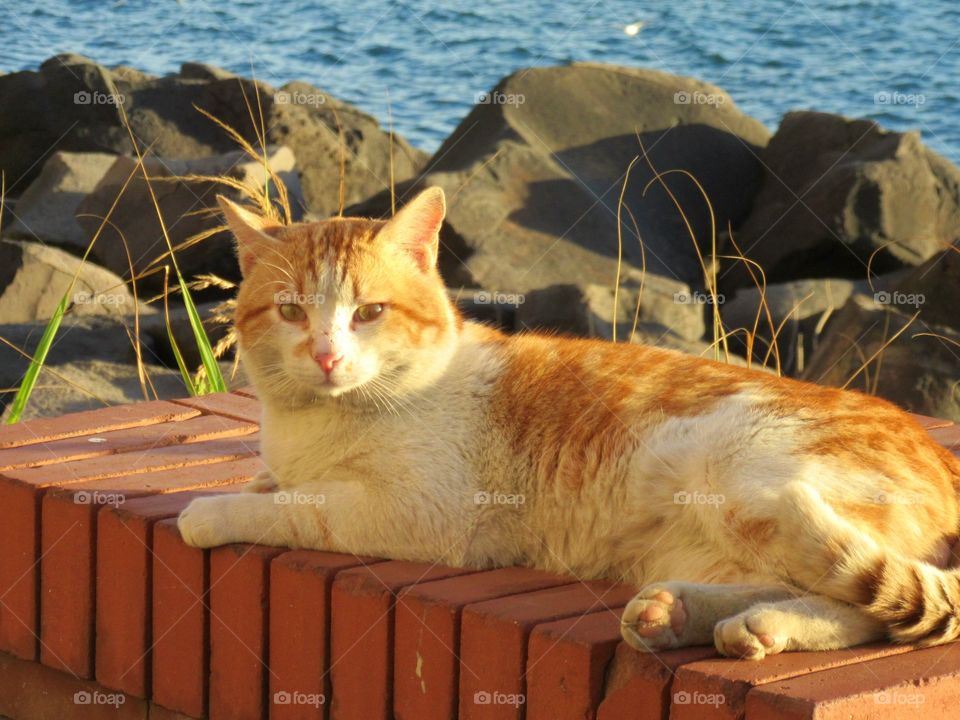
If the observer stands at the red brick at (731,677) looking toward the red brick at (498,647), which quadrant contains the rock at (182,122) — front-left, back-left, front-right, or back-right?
front-right

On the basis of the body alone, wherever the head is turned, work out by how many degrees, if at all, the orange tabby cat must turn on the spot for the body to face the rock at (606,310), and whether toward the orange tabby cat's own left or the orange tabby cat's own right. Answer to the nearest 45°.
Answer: approximately 90° to the orange tabby cat's own right

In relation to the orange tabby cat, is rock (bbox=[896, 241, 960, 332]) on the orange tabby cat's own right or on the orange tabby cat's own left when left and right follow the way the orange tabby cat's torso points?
on the orange tabby cat's own right

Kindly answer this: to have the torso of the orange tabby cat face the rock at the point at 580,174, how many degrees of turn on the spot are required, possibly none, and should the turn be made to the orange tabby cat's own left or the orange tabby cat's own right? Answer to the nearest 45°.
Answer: approximately 90° to the orange tabby cat's own right

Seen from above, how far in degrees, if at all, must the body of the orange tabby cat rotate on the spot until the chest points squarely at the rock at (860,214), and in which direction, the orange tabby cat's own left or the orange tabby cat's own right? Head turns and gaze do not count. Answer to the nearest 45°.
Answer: approximately 90° to the orange tabby cat's own right

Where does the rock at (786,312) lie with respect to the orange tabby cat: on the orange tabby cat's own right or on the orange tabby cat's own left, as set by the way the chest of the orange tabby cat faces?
on the orange tabby cat's own right

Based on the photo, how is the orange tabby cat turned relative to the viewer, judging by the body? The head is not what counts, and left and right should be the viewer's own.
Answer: facing to the left of the viewer

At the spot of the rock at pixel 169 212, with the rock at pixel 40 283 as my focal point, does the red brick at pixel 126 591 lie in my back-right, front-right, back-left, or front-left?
front-left

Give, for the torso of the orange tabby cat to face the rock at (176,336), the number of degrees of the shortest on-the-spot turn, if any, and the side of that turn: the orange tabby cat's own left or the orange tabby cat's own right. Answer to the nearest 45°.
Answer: approximately 45° to the orange tabby cat's own right

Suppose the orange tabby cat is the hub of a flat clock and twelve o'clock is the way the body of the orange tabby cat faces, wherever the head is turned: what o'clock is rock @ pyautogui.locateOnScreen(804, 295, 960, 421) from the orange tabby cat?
The rock is roughly at 4 o'clock from the orange tabby cat.
